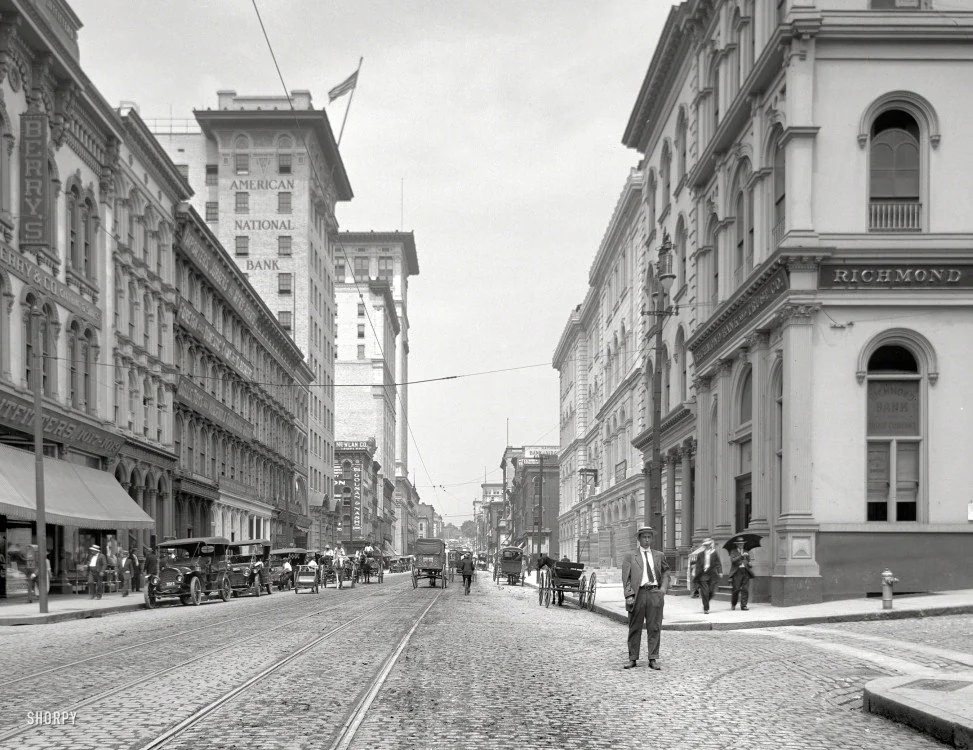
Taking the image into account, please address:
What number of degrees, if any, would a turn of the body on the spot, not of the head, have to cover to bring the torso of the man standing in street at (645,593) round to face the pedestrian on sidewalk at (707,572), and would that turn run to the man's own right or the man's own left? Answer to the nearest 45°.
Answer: approximately 180°

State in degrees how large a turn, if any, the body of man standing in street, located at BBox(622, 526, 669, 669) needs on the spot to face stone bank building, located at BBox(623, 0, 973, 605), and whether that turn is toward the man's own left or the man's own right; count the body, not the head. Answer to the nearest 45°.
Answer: approximately 180°

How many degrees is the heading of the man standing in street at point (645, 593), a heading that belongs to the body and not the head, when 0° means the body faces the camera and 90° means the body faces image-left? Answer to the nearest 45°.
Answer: approximately 0°

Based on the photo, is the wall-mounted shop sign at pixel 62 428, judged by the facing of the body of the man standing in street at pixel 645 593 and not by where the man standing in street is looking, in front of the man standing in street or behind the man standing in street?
behind

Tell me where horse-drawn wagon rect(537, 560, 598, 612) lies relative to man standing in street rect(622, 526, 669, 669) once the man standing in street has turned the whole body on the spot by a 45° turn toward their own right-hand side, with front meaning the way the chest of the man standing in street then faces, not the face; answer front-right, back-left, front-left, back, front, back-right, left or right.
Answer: back-right

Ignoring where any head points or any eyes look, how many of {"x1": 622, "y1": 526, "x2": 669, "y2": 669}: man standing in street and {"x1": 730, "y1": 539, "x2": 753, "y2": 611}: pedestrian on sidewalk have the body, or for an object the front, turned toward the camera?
2
